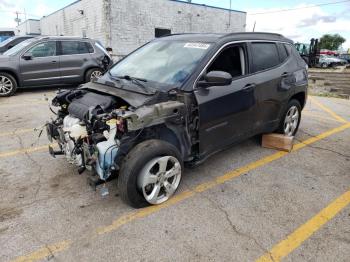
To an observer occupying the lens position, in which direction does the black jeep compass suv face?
facing the viewer and to the left of the viewer

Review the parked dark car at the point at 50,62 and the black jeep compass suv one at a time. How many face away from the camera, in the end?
0
